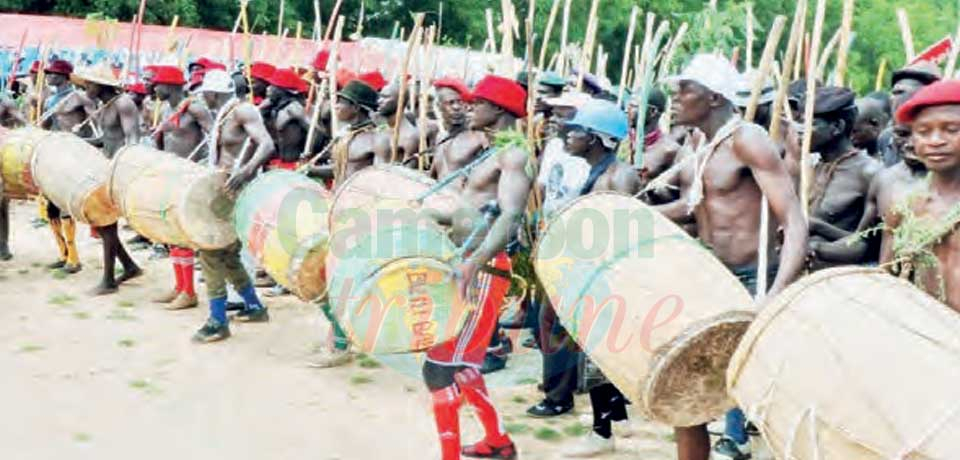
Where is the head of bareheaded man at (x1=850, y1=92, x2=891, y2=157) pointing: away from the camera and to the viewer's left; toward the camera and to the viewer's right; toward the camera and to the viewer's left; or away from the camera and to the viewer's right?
toward the camera and to the viewer's left

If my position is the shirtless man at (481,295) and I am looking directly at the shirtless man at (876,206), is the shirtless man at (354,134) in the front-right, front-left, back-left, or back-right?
back-left

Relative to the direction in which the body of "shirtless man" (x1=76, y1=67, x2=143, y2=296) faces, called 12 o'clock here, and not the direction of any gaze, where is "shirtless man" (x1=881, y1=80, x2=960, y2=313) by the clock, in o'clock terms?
"shirtless man" (x1=881, y1=80, x2=960, y2=313) is roughly at 10 o'clock from "shirtless man" (x1=76, y1=67, x2=143, y2=296).

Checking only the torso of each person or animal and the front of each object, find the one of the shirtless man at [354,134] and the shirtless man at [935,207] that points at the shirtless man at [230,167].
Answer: the shirtless man at [354,134]

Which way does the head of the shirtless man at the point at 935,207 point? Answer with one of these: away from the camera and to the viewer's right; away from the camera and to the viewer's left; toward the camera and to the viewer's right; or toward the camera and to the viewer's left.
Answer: toward the camera and to the viewer's left

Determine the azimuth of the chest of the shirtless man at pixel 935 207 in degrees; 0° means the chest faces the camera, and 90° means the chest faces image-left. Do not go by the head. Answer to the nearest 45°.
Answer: approximately 0°

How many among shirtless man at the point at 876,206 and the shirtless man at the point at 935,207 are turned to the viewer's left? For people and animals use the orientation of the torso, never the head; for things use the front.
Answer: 1

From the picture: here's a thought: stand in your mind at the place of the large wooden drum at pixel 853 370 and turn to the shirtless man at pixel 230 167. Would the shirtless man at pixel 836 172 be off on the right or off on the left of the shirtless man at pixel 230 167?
right

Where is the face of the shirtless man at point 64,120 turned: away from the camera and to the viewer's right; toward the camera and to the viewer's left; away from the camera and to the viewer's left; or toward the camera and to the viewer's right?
toward the camera and to the viewer's left

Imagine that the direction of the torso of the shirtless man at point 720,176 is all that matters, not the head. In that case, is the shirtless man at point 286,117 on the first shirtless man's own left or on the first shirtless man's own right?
on the first shirtless man's own right

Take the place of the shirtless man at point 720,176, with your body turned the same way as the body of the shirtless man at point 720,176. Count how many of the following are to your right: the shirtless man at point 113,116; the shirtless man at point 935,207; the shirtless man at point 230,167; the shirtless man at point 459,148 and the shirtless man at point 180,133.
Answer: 4
